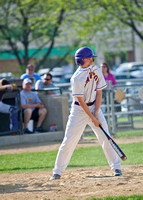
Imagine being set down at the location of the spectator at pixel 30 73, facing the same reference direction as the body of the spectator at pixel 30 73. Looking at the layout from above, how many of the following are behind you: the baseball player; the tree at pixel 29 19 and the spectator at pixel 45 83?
1

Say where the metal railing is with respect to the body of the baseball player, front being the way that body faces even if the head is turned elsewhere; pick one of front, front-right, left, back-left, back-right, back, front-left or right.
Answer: back-left

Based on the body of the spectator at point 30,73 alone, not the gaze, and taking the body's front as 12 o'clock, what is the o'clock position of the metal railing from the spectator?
The metal railing is roughly at 10 o'clock from the spectator.

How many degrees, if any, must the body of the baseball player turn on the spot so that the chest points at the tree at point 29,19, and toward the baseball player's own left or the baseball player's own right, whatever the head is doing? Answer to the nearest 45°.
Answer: approximately 135° to the baseball player's own left

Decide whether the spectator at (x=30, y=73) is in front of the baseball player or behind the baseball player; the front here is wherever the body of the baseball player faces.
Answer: behind

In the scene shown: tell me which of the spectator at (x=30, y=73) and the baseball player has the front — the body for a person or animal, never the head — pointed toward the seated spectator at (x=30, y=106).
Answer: the spectator

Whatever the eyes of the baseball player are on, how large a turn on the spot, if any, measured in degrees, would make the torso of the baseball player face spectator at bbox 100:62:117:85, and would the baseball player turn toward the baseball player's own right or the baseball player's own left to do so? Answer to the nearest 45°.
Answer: approximately 135° to the baseball player's own left

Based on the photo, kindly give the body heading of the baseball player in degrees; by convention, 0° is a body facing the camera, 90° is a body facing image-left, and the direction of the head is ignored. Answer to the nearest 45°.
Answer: approximately 315°

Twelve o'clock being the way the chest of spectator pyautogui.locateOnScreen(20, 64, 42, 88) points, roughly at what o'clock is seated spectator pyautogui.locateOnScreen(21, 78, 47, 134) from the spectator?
The seated spectator is roughly at 12 o'clock from the spectator.

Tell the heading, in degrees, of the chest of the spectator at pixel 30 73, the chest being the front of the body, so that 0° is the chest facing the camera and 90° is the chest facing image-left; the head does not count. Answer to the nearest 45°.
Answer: approximately 0°

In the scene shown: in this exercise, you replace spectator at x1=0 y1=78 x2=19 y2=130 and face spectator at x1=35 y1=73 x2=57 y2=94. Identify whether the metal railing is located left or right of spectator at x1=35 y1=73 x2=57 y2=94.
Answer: right

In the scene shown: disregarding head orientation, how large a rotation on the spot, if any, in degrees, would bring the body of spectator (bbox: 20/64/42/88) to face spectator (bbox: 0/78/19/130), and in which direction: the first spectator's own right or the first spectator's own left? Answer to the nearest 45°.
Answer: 0° — they already face them

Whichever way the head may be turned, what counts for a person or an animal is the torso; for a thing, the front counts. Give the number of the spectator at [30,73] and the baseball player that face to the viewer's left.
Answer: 0
